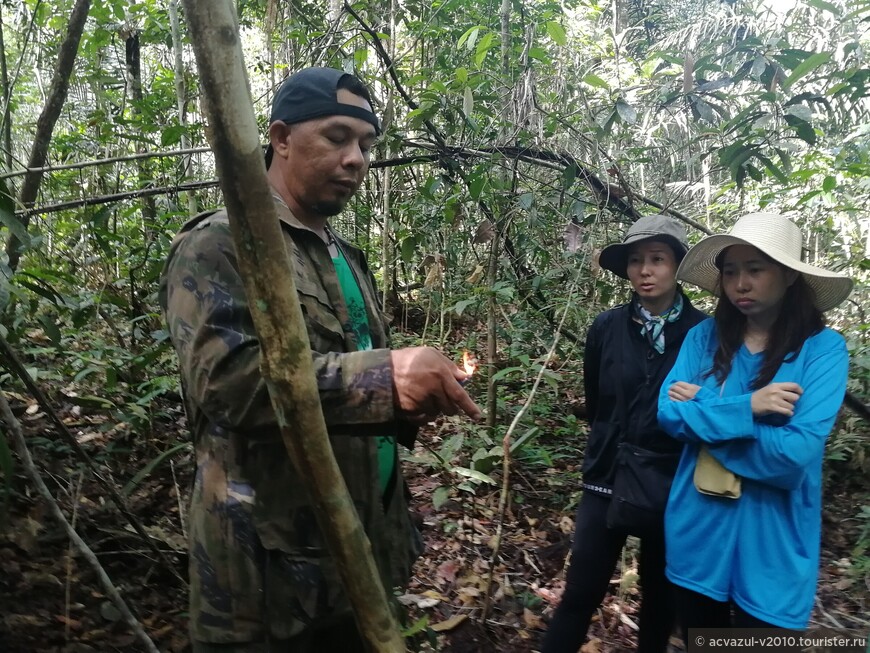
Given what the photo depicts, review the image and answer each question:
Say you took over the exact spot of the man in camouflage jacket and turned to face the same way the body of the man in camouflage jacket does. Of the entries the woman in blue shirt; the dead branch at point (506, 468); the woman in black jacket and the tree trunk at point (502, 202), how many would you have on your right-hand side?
0

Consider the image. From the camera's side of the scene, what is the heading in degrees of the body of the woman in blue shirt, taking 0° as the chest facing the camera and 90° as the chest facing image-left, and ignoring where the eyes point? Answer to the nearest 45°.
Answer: approximately 45°

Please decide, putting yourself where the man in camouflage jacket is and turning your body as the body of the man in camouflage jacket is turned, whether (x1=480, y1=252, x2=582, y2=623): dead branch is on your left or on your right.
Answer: on your left

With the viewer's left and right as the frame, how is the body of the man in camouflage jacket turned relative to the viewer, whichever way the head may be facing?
facing the viewer and to the right of the viewer

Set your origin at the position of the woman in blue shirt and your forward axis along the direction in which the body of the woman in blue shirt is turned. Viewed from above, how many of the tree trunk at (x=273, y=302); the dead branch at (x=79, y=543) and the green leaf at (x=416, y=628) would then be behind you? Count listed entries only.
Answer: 0

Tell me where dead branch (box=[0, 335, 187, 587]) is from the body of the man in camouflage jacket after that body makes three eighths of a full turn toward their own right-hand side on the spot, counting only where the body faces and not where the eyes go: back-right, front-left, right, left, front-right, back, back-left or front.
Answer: front-right

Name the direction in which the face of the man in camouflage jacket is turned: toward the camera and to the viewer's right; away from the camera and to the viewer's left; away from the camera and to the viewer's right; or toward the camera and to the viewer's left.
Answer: toward the camera and to the viewer's right

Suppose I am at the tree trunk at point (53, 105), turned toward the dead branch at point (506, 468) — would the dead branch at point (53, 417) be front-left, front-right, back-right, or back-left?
front-right

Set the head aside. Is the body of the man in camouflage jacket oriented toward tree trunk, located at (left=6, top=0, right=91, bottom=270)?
no

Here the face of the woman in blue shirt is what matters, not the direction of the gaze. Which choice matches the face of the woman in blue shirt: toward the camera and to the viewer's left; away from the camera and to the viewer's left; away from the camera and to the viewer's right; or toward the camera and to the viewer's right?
toward the camera and to the viewer's left

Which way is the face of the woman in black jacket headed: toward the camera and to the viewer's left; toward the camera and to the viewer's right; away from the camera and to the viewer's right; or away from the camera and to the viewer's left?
toward the camera and to the viewer's left

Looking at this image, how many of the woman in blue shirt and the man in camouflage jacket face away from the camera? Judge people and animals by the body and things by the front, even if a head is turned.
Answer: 0

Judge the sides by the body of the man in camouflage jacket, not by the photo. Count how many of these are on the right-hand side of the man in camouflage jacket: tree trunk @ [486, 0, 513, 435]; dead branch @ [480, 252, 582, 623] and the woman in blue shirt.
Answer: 0

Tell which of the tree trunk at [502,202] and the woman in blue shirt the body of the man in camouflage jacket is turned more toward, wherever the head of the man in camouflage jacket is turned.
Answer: the woman in blue shirt
